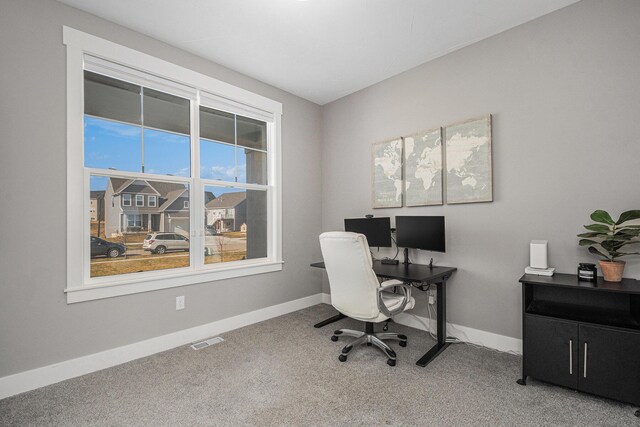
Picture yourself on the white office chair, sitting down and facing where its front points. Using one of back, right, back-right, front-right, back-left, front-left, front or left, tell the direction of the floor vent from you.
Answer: back-left

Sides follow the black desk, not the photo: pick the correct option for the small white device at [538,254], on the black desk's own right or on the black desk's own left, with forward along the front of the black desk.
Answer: on the black desk's own left

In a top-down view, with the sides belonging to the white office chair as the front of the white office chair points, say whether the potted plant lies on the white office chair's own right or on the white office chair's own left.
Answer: on the white office chair's own right

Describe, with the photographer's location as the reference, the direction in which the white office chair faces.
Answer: facing away from the viewer and to the right of the viewer

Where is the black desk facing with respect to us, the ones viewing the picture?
facing the viewer and to the left of the viewer

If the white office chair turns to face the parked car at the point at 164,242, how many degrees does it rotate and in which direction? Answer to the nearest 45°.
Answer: approximately 135° to its left

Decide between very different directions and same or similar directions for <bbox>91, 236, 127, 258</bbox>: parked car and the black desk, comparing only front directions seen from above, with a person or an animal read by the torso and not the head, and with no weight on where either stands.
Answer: very different directions

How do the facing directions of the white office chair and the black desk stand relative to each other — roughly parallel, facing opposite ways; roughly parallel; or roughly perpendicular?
roughly parallel, facing opposite ways
